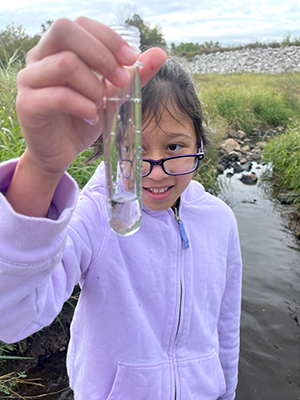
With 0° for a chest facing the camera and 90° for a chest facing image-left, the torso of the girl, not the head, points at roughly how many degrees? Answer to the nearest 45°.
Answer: approximately 0°

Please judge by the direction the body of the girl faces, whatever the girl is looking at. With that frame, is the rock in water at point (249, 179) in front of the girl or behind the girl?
behind
